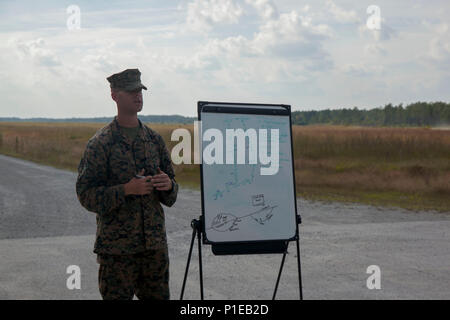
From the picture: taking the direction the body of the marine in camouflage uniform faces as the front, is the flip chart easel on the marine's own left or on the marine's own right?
on the marine's own left

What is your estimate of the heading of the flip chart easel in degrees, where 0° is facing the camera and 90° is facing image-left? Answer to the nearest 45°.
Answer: approximately 0°

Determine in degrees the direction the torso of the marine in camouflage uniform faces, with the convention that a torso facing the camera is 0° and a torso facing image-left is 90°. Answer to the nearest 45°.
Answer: approximately 315°

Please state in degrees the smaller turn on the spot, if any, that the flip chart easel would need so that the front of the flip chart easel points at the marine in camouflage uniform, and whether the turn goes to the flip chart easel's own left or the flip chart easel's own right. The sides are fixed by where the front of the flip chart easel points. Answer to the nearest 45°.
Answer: approximately 45° to the flip chart easel's own right
